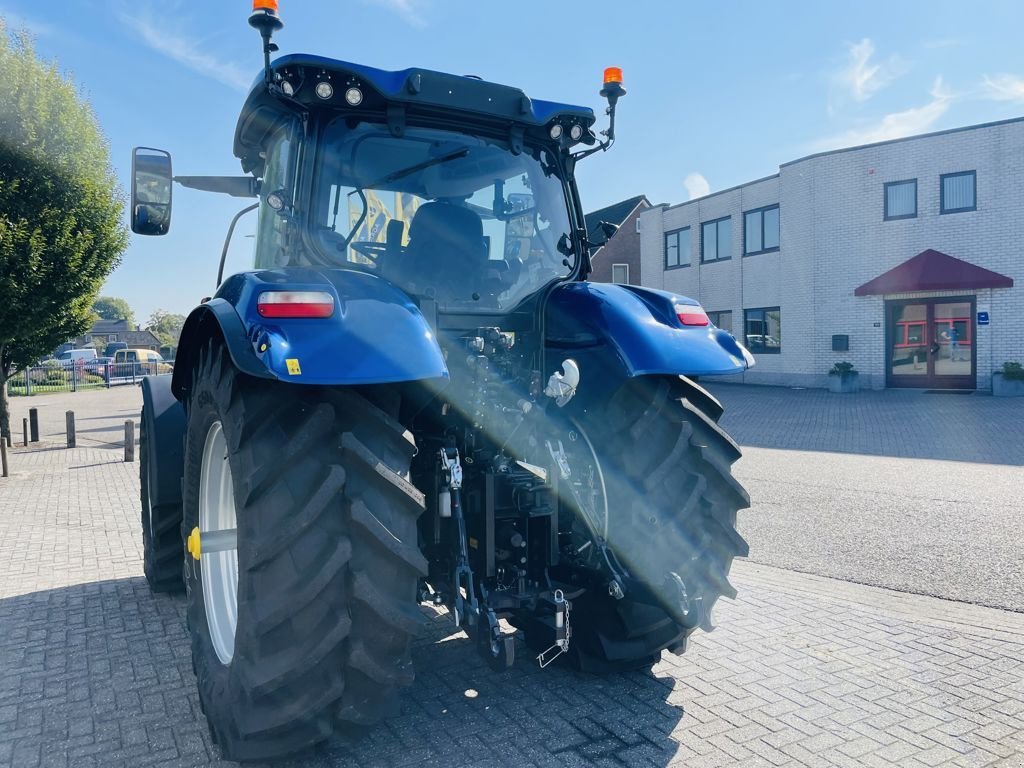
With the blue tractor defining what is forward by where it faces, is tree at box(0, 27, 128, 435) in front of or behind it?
in front

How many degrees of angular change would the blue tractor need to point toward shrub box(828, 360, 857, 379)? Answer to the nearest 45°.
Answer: approximately 90° to its right

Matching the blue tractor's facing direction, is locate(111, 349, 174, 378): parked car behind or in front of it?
in front

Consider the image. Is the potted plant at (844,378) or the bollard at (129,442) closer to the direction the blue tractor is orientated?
the bollard

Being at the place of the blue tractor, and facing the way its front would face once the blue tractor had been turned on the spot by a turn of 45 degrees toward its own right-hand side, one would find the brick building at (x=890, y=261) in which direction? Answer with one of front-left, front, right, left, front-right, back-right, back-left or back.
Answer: front-right

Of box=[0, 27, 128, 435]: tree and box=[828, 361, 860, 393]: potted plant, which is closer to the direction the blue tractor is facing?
the tree

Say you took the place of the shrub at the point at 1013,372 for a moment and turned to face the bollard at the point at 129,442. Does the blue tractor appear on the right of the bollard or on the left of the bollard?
left

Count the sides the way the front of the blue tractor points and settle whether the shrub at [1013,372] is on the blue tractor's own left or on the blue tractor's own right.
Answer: on the blue tractor's own right

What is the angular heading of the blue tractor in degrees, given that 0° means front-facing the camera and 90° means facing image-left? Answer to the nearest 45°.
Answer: approximately 135°

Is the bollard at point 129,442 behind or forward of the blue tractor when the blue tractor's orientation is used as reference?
forward

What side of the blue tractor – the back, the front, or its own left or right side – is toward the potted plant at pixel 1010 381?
right
